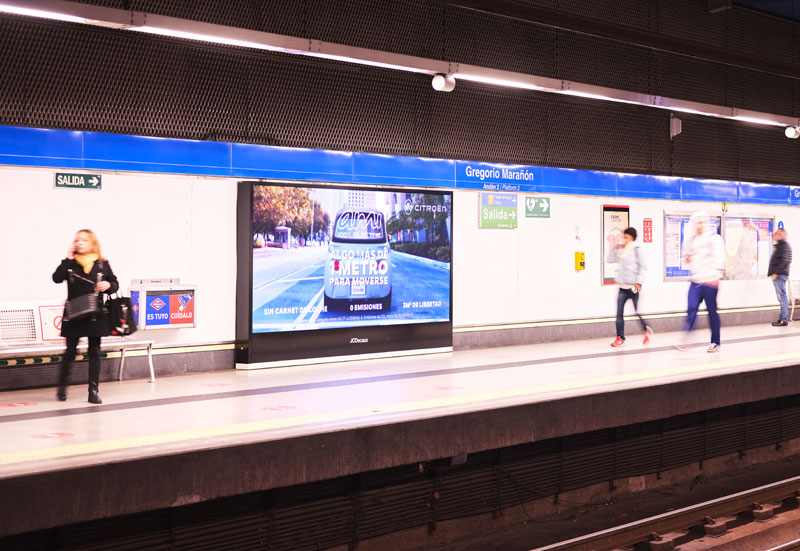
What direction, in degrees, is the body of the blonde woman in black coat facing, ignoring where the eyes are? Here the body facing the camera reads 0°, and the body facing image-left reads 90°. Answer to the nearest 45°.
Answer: approximately 0°

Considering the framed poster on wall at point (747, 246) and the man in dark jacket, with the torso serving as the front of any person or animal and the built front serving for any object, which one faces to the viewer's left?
the man in dark jacket

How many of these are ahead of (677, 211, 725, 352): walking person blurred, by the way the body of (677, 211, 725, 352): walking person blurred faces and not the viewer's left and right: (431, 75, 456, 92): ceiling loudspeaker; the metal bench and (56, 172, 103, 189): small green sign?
3

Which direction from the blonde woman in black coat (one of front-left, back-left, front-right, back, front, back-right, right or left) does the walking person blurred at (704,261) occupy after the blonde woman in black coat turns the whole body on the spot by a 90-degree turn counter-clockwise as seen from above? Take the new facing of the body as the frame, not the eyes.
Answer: front

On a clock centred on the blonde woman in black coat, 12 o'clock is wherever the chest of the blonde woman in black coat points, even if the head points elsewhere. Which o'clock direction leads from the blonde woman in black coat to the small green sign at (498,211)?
The small green sign is roughly at 8 o'clock from the blonde woman in black coat.

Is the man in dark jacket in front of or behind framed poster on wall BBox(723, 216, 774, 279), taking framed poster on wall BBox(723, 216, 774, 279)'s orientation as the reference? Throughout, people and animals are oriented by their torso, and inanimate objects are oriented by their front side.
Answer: in front

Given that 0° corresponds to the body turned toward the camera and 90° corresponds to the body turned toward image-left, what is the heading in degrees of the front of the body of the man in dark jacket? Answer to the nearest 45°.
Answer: approximately 90°
